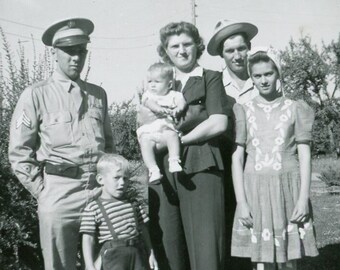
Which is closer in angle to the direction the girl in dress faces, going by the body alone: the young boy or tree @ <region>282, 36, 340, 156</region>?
the young boy

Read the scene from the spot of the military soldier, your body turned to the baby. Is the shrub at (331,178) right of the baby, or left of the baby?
left

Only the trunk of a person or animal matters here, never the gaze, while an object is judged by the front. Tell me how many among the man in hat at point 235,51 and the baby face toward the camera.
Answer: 2

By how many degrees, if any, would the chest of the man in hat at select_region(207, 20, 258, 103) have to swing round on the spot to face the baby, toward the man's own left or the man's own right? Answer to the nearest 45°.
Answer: approximately 45° to the man's own right

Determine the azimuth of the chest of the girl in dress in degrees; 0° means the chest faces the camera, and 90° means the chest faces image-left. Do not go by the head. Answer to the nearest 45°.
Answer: approximately 0°

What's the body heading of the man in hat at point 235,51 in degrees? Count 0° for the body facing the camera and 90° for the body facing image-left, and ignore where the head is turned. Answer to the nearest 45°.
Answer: approximately 0°
